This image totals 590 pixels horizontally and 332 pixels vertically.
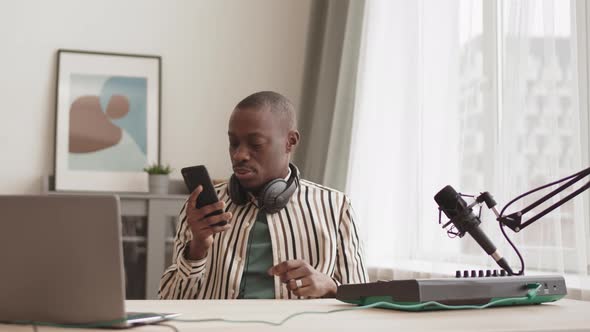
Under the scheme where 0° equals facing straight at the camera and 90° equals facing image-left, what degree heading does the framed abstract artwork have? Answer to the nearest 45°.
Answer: approximately 0°

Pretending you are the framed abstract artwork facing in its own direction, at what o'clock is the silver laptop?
The silver laptop is roughly at 12 o'clock from the framed abstract artwork.

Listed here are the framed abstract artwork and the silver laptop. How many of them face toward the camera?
1

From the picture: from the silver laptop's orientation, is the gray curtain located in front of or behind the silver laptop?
in front

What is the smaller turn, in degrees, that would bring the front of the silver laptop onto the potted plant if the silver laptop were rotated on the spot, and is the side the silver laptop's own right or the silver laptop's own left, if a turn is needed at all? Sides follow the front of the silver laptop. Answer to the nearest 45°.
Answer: approximately 45° to the silver laptop's own left

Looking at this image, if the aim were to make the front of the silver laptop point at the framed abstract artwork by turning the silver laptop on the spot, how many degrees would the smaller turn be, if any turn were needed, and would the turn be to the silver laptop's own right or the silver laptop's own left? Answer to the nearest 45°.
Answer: approximately 45° to the silver laptop's own left

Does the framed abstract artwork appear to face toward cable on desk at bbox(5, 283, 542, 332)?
yes

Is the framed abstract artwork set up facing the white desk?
yes

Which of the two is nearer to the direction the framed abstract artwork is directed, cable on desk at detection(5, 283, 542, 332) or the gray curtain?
the cable on desk

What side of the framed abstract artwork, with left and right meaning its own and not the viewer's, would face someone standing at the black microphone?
front

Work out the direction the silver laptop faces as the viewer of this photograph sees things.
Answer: facing away from the viewer and to the right of the viewer
